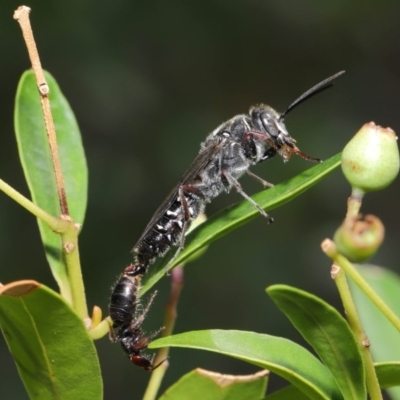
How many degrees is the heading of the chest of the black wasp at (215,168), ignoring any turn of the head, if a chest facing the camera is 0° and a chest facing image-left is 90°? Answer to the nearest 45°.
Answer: approximately 270°

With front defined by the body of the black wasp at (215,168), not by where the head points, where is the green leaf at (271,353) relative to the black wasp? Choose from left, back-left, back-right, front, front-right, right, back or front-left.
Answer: right

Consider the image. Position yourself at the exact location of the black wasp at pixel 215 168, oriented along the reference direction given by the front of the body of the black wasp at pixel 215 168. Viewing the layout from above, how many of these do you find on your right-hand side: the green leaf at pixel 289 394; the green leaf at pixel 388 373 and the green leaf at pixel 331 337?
3

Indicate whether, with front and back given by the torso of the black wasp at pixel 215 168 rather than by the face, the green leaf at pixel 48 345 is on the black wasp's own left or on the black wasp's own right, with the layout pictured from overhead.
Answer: on the black wasp's own right

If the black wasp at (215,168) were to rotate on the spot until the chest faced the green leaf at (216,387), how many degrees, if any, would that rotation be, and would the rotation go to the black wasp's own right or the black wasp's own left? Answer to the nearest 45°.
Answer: approximately 90° to the black wasp's own right

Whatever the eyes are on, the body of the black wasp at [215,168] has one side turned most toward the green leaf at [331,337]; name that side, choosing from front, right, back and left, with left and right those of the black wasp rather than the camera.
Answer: front
